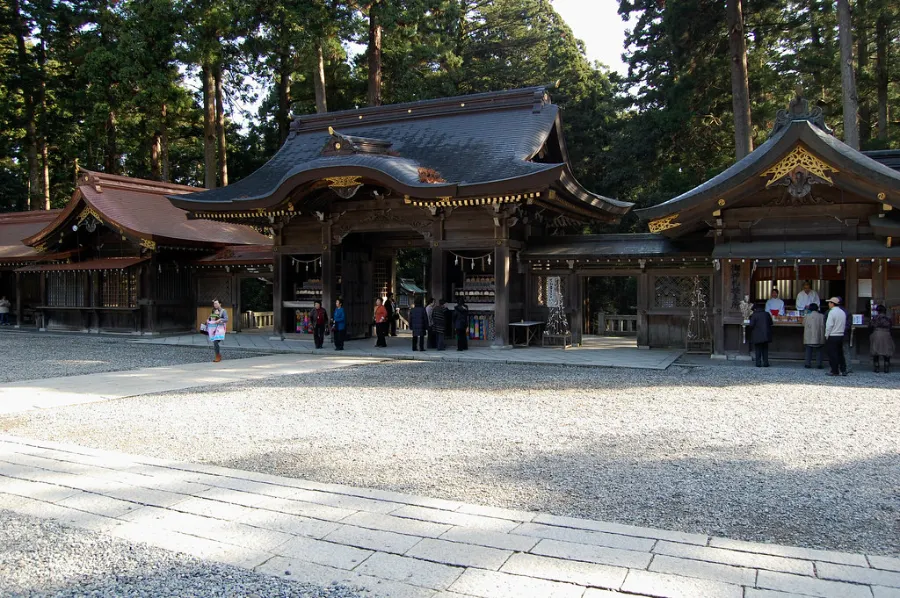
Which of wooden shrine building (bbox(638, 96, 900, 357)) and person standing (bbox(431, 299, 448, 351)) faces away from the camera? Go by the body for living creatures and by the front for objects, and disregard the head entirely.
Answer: the person standing

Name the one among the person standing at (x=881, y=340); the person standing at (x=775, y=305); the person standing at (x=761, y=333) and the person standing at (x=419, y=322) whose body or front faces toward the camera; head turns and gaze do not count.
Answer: the person standing at (x=775, y=305)

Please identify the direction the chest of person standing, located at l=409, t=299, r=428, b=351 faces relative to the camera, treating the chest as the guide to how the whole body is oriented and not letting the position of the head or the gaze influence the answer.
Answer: away from the camera

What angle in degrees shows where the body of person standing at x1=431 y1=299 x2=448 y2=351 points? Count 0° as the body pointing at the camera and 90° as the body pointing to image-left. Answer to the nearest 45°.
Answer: approximately 180°

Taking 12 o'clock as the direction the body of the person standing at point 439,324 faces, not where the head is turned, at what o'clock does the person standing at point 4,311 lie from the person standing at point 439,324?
the person standing at point 4,311 is roughly at 10 o'clock from the person standing at point 439,324.

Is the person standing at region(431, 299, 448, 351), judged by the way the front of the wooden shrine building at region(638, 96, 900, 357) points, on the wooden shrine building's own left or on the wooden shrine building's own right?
on the wooden shrine building's own right

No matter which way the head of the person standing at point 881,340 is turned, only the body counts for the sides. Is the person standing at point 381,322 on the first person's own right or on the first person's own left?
on the first person's own left

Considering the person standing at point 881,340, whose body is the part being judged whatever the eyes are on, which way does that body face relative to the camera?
away from the camera

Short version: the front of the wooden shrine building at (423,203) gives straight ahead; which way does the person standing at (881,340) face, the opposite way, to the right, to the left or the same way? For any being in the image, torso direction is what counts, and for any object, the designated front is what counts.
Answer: the opposite way
